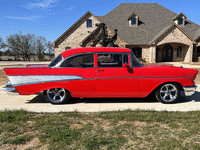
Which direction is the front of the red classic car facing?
to the viewer's right

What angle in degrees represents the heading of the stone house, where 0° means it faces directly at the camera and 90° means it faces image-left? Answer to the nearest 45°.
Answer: approximately 0°

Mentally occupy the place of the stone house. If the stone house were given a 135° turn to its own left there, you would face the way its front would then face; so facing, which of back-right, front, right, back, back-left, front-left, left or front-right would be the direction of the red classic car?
back-right
